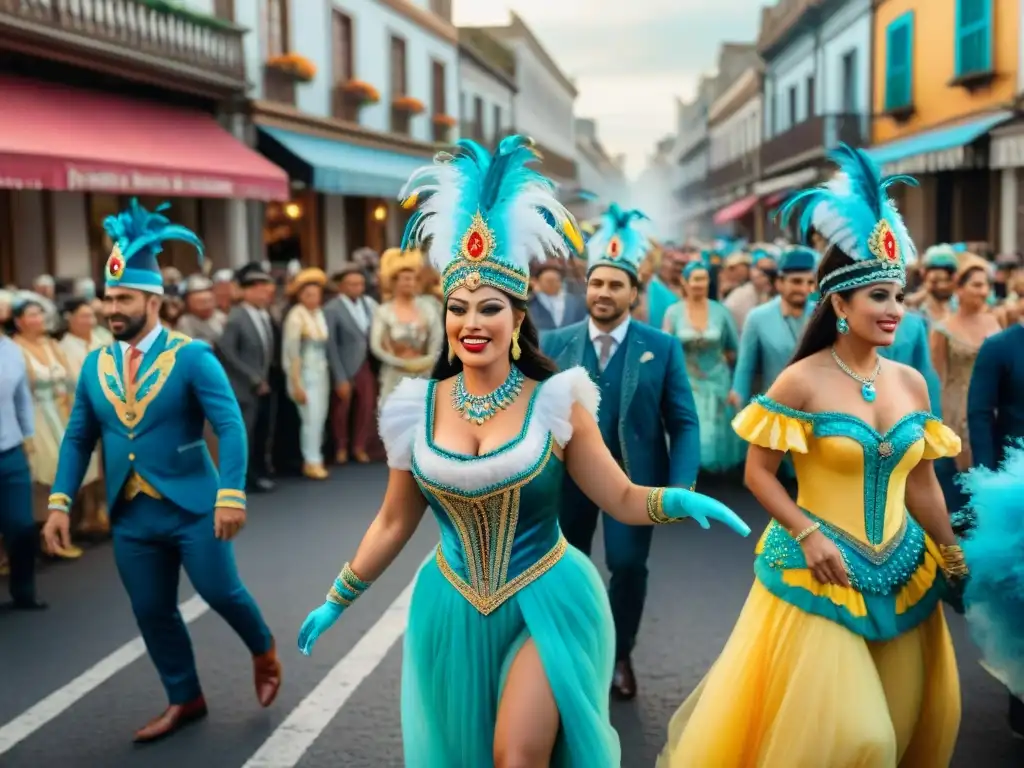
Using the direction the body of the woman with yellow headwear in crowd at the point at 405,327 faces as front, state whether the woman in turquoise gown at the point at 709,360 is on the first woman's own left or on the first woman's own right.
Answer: on the first woman's own left

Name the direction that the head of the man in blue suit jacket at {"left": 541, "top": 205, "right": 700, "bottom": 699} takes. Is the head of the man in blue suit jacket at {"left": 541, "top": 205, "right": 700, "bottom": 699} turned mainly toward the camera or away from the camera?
toward the camera

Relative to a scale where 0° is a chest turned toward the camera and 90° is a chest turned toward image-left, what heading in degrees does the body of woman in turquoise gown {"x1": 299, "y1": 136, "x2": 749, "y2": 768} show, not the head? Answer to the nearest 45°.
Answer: approximately 0°

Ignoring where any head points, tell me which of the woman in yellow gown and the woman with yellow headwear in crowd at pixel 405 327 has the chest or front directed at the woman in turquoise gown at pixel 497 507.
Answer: the woman with yellow headwear in crowd

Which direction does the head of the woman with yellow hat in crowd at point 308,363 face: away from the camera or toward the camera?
toward the camera

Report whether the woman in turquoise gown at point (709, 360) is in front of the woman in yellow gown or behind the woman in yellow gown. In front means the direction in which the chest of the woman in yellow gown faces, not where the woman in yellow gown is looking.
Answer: behind

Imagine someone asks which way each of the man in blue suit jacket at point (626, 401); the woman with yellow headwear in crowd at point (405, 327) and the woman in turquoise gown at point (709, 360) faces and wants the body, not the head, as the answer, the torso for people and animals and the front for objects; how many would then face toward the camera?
3

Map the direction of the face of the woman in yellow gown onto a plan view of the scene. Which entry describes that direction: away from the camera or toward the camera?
toward the camera

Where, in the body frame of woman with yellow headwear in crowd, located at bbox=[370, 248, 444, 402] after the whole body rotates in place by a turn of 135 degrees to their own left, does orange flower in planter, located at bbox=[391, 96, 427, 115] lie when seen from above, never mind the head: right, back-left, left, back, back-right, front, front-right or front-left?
front-left

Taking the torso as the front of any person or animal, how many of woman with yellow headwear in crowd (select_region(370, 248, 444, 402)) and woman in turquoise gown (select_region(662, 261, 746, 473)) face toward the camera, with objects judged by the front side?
2

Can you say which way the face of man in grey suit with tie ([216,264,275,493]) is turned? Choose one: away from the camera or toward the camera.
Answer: toward the camera

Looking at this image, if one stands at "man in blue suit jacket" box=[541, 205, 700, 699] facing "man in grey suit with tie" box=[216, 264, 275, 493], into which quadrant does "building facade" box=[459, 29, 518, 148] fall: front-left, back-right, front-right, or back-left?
front-right

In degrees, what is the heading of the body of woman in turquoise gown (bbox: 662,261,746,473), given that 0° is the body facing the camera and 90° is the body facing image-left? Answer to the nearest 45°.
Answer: approximately 0°

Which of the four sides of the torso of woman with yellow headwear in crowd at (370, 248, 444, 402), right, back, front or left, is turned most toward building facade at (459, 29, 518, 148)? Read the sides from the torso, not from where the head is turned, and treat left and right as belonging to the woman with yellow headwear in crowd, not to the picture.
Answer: back

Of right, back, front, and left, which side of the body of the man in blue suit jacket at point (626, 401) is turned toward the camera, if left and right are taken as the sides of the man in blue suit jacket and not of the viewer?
front

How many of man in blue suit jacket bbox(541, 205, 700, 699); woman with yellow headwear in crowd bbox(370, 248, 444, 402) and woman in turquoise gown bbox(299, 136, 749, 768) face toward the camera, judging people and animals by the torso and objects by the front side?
3
